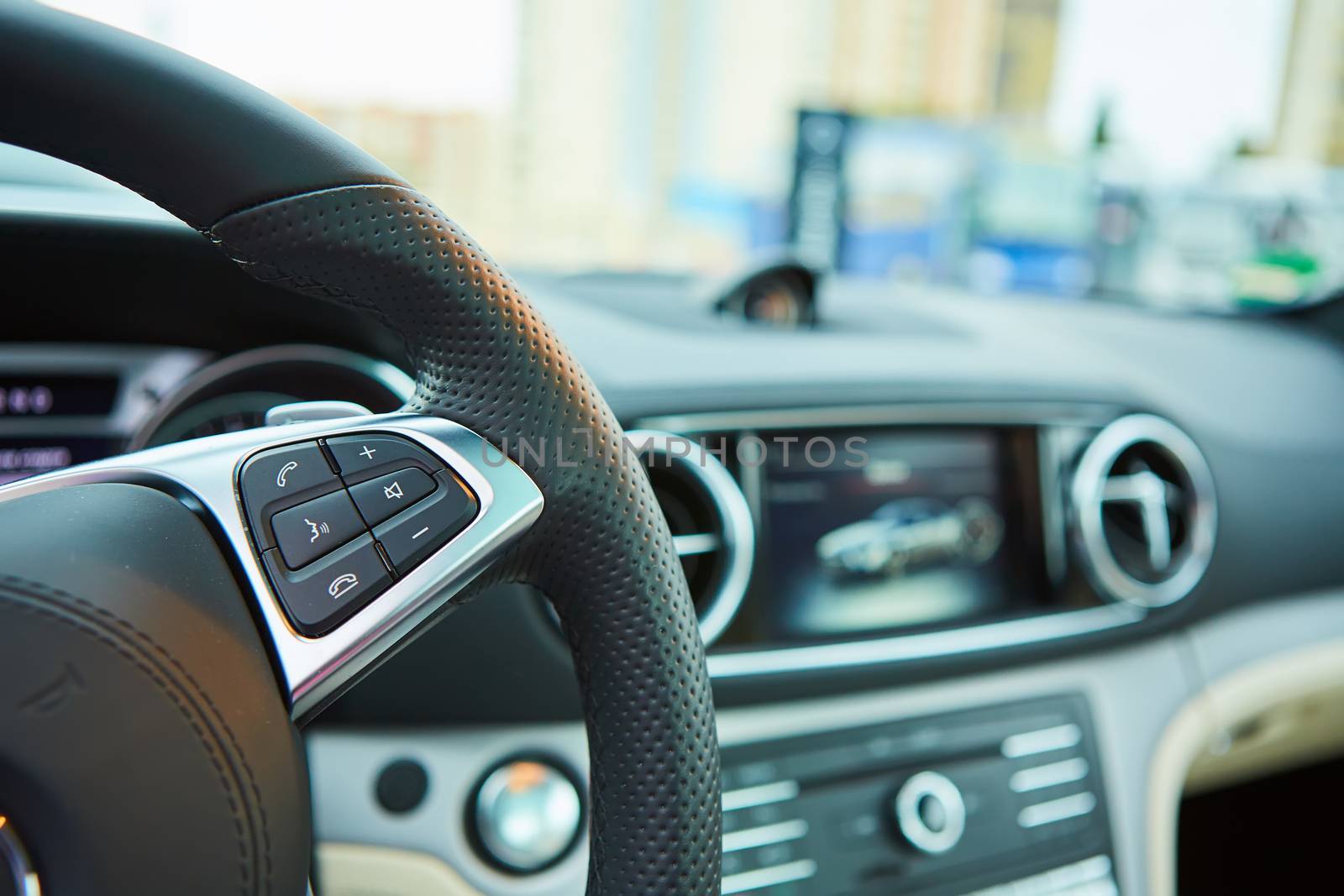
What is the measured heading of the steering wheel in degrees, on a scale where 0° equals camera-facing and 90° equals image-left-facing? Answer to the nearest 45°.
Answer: approximately 0°
